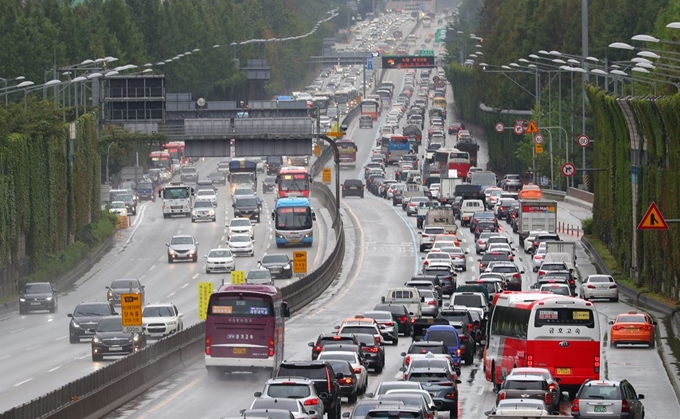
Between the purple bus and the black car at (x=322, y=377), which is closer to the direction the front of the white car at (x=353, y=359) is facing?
the purple bus

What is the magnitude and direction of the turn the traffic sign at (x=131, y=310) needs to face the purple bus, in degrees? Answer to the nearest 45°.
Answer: approximately 90° to its left

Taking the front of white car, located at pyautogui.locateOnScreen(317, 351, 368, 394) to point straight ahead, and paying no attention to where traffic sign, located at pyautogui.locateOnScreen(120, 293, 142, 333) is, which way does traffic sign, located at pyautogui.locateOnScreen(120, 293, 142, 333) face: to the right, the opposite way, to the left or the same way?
the opposite way

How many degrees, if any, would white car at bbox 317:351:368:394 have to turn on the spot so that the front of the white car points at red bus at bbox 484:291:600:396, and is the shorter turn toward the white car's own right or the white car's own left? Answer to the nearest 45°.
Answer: approximately 90° to the white car's own right

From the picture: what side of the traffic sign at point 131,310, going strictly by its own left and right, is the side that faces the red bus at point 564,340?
left

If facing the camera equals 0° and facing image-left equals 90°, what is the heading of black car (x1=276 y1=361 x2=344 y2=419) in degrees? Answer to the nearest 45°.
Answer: approximately 180°

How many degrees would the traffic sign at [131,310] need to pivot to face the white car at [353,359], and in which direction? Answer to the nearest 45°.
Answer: approximately 90° to its left

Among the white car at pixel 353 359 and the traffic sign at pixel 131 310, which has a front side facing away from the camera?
the white car

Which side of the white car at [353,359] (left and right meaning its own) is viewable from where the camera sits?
back
